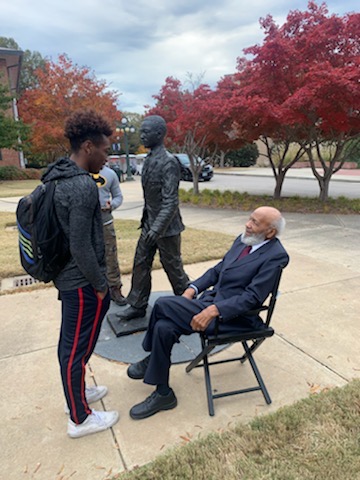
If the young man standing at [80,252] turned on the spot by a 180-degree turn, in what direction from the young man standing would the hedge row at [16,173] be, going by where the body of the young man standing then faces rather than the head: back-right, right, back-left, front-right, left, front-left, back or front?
right

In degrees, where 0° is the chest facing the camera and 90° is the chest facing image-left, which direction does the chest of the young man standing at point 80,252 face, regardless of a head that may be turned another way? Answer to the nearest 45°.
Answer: approximately 270°

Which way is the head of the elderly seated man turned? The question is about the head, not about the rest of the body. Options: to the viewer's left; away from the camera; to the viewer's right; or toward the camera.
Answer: to the viewer's left

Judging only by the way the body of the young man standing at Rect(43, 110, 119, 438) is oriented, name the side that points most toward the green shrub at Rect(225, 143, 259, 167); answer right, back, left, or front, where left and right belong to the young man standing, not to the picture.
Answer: left

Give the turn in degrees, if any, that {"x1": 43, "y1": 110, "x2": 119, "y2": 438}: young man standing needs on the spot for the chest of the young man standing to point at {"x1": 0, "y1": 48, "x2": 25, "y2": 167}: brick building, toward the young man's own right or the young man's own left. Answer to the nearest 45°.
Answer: approximately 90° to the young man's own left

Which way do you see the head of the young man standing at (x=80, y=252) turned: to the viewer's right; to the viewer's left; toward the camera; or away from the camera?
to the viewer's right

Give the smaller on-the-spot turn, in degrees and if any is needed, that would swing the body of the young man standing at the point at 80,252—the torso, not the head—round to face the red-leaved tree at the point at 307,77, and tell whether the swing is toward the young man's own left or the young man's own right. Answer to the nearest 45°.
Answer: approximately 45° to the young man's own left
